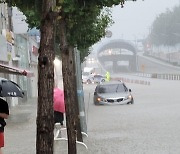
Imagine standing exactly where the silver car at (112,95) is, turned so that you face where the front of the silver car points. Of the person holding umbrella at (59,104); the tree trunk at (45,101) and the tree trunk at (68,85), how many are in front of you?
3

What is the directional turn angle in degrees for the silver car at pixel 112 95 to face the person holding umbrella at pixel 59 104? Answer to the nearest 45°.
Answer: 0° — it already faces them

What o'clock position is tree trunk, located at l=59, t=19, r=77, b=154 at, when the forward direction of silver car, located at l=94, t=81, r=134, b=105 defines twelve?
The tree trunk is roughly at 12 o'clock from the silver car.

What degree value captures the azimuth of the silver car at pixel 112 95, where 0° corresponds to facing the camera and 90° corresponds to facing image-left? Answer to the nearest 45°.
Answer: approximately 0°

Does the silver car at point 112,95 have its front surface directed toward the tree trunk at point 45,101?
yes
